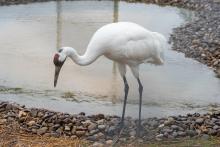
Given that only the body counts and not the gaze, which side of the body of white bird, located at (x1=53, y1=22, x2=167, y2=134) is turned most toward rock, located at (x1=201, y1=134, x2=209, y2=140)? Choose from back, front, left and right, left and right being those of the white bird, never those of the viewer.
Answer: back

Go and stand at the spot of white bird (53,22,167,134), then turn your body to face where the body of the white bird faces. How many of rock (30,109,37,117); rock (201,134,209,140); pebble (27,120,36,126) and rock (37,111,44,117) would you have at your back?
1

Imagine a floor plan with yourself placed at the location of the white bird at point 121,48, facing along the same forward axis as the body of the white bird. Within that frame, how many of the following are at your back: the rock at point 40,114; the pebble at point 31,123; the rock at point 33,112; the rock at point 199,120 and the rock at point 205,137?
2

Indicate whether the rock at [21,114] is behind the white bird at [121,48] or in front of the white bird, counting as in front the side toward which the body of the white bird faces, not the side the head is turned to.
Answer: in front

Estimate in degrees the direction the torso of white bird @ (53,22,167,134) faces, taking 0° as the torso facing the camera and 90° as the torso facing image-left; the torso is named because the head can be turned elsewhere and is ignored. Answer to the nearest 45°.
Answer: approximately 90°

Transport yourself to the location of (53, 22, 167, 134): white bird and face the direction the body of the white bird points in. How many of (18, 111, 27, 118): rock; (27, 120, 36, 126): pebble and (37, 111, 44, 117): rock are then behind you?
0

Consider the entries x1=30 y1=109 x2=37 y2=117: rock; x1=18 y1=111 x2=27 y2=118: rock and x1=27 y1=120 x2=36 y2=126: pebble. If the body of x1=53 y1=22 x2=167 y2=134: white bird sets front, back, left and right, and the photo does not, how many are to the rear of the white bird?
0

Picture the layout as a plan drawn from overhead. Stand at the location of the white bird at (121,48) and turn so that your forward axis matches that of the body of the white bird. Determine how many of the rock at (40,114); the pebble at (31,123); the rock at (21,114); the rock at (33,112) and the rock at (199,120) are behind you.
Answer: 1
